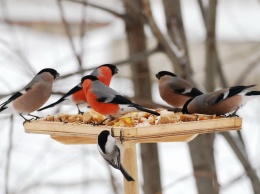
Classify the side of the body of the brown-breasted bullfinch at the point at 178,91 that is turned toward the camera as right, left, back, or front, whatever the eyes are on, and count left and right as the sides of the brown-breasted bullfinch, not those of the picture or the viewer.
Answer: left

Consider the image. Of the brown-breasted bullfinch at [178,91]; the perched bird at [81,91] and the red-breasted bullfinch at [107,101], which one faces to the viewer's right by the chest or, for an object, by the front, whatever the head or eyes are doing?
the perched bird

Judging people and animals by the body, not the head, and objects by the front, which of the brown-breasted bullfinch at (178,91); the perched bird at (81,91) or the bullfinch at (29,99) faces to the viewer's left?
the brown-breasted bullfinch

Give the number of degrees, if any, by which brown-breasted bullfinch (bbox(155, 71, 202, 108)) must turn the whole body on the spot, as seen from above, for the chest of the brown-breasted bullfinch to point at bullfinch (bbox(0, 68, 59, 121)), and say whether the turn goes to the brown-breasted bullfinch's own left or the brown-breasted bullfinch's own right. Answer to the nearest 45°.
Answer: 0° — it already faces it

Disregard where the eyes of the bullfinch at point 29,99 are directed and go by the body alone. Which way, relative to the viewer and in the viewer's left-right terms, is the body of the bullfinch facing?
facing to the right of the viewer

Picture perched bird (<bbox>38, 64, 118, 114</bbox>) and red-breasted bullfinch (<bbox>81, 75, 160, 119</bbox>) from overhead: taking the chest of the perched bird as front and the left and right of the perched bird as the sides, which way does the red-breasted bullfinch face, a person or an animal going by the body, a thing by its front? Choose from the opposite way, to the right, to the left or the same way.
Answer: the opposite way

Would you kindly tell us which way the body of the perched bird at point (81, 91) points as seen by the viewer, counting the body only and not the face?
to the viewer's right

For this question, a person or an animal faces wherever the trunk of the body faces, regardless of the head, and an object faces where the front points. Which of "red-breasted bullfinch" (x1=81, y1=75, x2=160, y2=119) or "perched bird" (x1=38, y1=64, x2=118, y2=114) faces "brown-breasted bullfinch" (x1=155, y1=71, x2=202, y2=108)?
the perched bird

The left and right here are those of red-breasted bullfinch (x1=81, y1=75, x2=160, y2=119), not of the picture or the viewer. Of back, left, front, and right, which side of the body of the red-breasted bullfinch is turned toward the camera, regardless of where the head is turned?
left
